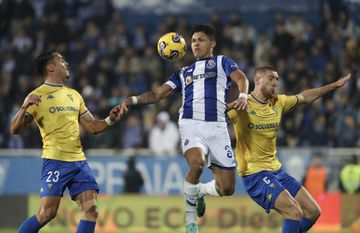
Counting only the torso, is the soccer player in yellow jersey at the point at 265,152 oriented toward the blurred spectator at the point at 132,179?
no

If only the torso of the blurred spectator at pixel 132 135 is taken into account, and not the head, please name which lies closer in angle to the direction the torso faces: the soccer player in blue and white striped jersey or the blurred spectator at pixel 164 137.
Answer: the soccer player in blue and white striped jersey

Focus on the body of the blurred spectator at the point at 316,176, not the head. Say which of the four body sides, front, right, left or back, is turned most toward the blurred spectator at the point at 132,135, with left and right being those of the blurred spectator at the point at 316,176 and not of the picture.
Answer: right

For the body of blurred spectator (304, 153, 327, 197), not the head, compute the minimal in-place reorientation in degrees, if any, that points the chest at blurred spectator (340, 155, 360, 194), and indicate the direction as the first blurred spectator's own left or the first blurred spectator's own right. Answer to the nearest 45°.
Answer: approximately 90° to the first blurred spectator's own left

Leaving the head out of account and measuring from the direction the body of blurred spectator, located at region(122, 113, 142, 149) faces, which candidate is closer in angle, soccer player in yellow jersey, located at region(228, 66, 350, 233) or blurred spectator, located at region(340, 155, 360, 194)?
the soccer player in yellow jersey

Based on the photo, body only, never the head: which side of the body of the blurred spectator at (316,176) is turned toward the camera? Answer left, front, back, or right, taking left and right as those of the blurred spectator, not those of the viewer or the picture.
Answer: front

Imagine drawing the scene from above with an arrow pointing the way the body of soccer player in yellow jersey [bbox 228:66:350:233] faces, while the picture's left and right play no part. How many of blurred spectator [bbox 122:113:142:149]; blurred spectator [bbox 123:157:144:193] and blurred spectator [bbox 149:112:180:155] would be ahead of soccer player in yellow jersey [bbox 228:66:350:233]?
0

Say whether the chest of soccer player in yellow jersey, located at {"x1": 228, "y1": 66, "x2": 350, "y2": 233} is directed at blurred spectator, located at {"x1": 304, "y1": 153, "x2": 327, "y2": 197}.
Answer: no

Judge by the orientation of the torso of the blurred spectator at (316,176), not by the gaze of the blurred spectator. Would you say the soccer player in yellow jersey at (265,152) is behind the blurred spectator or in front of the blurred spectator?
in front

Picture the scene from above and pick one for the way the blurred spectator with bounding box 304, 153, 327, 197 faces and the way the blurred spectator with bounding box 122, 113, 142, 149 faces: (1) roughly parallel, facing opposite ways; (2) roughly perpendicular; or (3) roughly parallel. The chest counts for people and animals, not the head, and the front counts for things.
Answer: roughly parallel

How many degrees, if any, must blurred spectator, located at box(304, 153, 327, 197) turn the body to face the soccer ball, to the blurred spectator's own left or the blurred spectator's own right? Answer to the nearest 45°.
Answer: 0° — they already face it

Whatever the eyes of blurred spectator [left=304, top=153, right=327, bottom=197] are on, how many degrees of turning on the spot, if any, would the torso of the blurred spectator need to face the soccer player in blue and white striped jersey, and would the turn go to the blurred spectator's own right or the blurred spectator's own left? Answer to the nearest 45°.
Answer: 0° — they already face them

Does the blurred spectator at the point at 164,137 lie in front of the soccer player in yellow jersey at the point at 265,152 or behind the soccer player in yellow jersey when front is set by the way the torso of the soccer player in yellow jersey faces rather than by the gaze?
behind

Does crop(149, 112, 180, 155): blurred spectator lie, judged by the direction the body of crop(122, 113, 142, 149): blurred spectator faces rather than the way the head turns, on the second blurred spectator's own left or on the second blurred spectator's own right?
on the second blurred spectator's own left

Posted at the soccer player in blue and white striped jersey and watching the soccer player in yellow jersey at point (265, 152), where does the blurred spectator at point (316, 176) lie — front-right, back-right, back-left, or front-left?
front-left

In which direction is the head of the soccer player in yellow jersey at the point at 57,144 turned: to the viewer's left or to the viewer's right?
to the viewer's right
